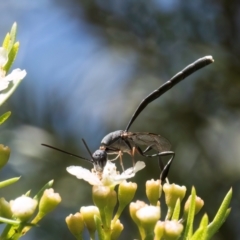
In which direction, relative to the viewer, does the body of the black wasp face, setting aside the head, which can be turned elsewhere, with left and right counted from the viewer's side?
facing to the left of the viewer
